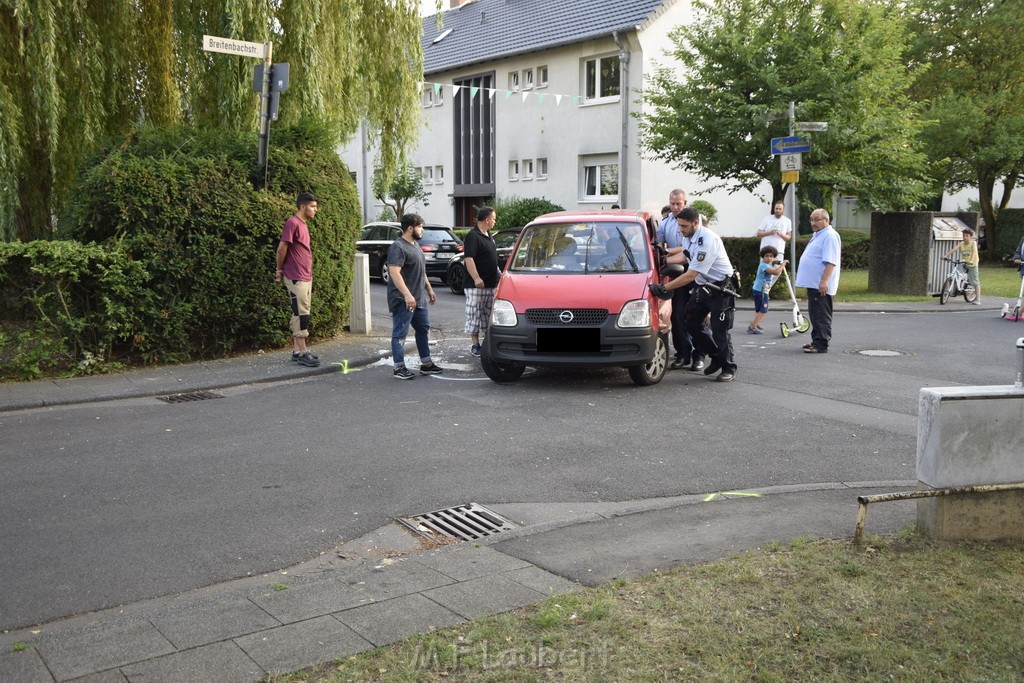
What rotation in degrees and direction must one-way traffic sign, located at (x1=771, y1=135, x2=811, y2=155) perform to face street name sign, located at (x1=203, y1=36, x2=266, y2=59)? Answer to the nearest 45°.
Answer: approximately 45° to its right

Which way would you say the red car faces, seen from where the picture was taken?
facing the viewer

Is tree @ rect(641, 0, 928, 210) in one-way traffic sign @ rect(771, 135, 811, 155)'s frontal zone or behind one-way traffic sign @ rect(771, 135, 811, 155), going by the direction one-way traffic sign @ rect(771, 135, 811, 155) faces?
behind

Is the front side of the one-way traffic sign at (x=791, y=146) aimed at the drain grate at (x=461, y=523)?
yes

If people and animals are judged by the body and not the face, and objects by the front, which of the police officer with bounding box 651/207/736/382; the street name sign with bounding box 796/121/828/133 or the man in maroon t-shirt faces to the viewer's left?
the police officer

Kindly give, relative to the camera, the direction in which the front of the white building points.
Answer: facing the viewer and to the left of the viewer

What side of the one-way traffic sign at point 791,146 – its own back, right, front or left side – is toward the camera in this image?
front

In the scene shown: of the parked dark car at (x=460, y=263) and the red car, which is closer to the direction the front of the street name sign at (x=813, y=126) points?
the red car

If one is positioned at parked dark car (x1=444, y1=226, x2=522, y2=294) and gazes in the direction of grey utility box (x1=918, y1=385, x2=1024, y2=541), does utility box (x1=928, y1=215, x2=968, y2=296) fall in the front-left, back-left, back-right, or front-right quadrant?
front-left

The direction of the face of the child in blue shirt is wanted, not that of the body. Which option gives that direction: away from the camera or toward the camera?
toward the camera
